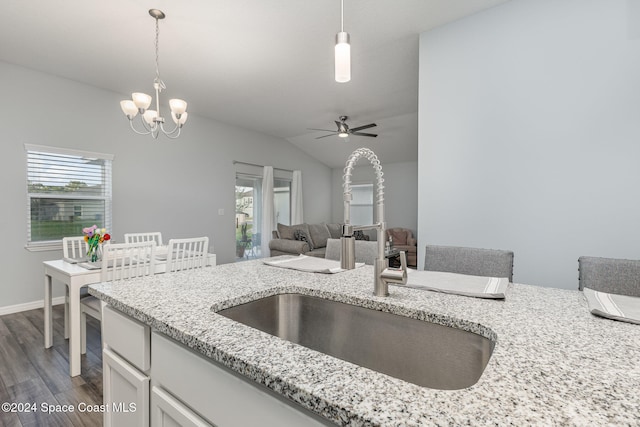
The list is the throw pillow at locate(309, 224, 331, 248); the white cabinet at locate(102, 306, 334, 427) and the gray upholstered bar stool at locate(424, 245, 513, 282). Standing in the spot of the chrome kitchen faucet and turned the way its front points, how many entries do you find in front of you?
1

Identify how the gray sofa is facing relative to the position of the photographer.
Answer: facing the viewer and to the right of the viewer

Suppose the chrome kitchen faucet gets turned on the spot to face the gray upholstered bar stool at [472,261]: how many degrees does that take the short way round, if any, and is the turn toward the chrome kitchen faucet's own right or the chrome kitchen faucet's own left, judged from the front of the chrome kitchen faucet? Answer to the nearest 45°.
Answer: approximately 180°

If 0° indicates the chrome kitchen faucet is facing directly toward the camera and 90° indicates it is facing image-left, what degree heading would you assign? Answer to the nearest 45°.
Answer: approximately 45°

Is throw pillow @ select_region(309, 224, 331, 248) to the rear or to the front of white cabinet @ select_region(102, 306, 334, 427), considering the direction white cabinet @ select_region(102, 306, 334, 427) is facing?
to the rear

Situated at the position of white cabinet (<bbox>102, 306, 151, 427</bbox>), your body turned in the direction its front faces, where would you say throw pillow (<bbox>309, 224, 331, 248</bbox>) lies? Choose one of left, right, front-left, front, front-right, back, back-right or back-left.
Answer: back

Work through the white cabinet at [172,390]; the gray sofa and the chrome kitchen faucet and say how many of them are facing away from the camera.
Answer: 0

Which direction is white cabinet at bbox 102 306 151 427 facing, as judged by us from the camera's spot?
facing the viewer and to the left of the viewer

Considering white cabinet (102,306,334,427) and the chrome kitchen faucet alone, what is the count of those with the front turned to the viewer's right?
0

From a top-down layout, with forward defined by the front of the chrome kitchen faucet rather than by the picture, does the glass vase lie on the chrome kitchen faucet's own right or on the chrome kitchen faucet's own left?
on the chrome kitchen faucet's own right
